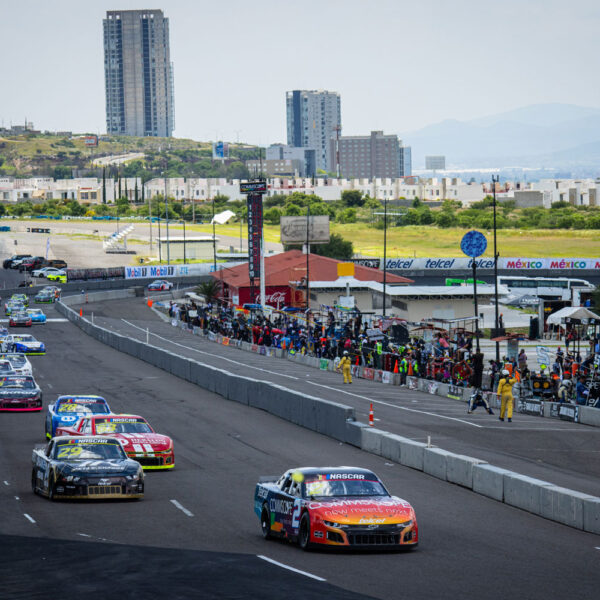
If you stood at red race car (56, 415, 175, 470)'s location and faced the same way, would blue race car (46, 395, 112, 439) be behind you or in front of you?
behind

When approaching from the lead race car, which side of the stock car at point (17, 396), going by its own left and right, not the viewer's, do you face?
front

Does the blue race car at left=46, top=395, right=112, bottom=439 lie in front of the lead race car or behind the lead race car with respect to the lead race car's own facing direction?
behind

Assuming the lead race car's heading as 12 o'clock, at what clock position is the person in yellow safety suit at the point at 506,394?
The person in yellow safety suit is roughly at 8 o'clock from the lead race car.

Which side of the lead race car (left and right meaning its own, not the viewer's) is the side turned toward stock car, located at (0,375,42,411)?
back

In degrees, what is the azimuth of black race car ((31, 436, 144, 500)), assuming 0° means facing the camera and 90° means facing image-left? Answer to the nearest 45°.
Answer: approximately 0°

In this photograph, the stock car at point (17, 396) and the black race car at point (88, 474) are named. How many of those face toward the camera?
2

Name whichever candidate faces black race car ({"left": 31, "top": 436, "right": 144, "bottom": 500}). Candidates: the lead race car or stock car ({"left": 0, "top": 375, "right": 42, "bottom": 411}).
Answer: the stock car

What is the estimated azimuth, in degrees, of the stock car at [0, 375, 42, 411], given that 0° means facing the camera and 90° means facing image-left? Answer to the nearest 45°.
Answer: approximately 0°

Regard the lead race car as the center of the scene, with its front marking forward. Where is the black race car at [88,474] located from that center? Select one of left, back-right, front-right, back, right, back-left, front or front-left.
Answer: back

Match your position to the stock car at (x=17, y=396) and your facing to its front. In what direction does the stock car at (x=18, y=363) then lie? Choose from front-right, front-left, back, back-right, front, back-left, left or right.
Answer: back

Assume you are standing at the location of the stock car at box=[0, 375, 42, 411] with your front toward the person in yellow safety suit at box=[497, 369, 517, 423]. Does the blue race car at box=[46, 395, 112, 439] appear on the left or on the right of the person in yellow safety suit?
right
